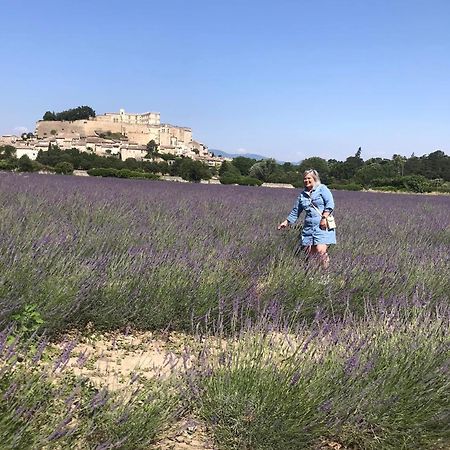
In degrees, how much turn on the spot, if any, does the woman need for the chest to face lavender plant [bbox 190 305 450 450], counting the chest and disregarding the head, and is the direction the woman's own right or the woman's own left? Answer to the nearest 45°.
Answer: approximately 45° to the woman's own left

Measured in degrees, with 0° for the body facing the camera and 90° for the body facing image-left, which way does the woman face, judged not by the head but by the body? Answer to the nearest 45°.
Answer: approximately 45°

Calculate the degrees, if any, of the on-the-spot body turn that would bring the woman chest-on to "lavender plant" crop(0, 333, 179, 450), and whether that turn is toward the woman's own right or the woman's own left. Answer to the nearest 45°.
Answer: approximately 45° to the woman's own left

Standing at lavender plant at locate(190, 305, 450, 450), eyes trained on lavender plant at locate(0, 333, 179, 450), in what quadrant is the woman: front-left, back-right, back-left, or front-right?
back-right
